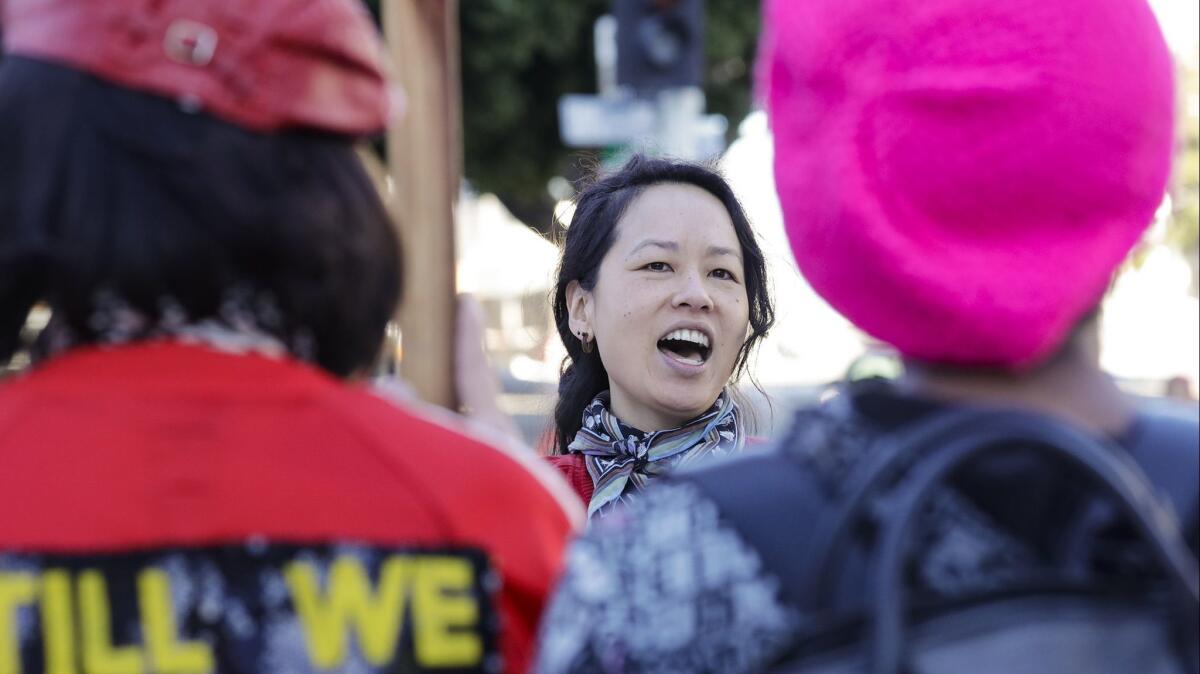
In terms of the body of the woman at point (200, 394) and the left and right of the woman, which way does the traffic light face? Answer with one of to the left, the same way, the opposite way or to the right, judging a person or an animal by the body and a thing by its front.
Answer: the opposite way

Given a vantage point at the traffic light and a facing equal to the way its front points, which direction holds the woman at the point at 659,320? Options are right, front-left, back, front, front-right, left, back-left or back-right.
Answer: front

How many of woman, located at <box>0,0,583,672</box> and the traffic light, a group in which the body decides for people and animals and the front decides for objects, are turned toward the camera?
1

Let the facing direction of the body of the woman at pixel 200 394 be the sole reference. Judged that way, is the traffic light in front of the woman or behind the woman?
in front

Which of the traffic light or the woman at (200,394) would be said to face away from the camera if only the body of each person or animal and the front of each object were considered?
the woman

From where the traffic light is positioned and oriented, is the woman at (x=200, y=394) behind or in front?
in front

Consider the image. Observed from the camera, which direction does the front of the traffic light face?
facing the viewer

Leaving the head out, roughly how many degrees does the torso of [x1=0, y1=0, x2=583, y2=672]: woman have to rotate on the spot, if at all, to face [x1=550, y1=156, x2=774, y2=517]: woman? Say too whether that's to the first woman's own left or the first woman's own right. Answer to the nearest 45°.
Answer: approximately 45° to the first woman's own right

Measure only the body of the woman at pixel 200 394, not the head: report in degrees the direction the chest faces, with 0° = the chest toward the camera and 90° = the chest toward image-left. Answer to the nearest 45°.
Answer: approximately 180°

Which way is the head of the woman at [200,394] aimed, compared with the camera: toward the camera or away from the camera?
away from the camera
